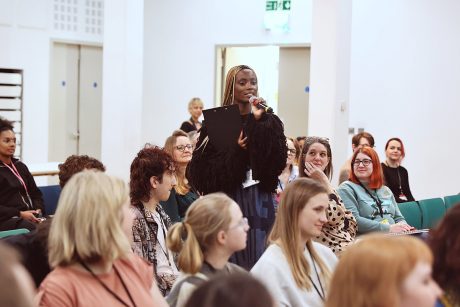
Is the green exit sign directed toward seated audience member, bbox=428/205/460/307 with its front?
yes

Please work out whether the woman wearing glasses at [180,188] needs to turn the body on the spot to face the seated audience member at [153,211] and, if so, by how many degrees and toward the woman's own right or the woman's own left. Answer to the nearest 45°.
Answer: approximately 45° to the woman's own right

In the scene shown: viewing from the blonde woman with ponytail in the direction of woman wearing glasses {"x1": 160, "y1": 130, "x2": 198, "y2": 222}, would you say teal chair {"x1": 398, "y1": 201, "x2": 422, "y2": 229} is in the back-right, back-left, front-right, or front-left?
front-right

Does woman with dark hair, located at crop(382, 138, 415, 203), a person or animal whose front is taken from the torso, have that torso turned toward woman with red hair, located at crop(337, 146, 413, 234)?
yes

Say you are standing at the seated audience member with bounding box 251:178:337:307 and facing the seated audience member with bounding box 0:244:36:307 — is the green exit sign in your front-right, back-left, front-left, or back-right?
back-right

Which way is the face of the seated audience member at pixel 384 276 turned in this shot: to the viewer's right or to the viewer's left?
to the viewer's right

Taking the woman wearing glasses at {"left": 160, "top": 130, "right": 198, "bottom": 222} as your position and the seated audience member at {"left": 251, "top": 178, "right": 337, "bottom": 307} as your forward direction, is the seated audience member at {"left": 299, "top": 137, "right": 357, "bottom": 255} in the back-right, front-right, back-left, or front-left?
front-left

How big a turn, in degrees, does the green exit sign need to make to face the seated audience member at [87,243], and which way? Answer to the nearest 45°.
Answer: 0° — it already faces them

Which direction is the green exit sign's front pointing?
toward the camera

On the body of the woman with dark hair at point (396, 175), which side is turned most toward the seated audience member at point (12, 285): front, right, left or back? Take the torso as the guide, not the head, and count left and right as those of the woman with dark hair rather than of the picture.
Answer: front
